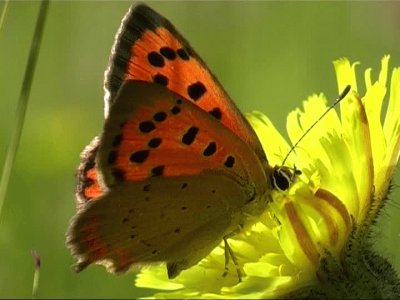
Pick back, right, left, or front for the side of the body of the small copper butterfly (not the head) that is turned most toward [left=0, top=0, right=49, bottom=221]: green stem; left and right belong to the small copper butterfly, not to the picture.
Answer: back

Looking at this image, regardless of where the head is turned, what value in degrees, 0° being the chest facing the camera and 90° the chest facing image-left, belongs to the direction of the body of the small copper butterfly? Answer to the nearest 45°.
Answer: approximately 270°
